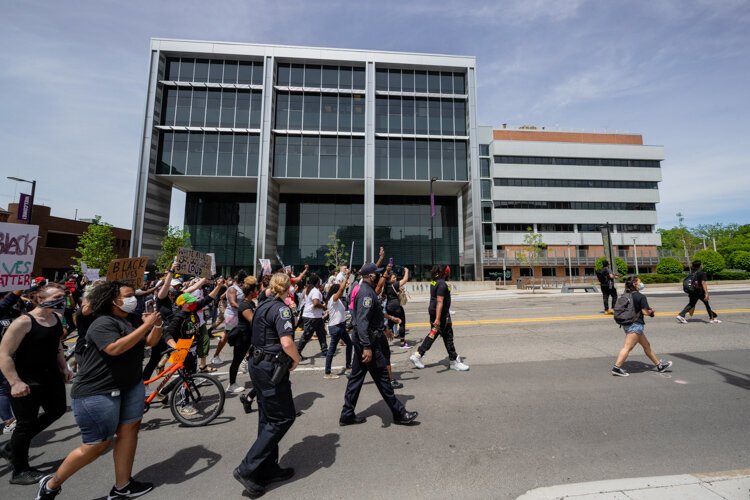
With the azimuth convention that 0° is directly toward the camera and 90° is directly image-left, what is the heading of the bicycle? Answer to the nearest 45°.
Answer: approximately 270°

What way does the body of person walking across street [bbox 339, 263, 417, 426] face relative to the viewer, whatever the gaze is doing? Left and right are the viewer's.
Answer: facing to the right of the viewer

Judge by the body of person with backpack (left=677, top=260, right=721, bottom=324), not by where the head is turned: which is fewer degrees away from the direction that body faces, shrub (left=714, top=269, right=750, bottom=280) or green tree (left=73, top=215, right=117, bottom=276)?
the shrub

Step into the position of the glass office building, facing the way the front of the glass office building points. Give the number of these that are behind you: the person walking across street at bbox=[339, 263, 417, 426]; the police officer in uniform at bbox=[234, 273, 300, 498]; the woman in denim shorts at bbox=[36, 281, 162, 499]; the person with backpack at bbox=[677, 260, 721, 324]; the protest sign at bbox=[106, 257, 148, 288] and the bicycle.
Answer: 0

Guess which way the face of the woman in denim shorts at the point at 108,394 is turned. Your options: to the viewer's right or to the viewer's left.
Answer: to the viewer's right

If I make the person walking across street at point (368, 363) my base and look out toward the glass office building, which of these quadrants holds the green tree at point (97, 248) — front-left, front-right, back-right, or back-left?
front-left

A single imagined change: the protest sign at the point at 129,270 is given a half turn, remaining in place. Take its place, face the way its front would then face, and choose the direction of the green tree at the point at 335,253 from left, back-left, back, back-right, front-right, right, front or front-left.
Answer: front-right

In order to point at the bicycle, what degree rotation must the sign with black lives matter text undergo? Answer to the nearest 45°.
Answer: approximately 45° to its left

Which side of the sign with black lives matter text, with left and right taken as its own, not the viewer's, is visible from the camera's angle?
front

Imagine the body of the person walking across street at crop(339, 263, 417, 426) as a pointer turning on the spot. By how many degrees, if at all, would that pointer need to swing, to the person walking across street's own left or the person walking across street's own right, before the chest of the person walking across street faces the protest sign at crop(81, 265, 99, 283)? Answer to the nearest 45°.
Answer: approximately 135° to the person walking across street's own left

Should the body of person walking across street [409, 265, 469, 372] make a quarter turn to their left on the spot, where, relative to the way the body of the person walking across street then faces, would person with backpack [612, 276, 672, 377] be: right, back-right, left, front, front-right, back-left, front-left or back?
right

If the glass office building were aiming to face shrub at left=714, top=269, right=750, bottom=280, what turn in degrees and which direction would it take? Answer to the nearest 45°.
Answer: approximately 90° to its left

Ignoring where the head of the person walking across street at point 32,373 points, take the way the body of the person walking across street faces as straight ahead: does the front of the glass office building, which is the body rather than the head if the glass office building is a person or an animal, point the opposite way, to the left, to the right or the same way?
to the right

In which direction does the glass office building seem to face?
toward the camera

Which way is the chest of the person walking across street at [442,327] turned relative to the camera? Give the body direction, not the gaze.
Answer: to the viewer's right

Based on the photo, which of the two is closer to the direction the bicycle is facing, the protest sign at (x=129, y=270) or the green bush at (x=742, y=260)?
the green bush

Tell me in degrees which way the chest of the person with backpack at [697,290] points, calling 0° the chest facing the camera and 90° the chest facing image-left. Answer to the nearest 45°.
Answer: approximately 270°

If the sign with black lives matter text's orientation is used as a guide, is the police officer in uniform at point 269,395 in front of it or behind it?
in front
